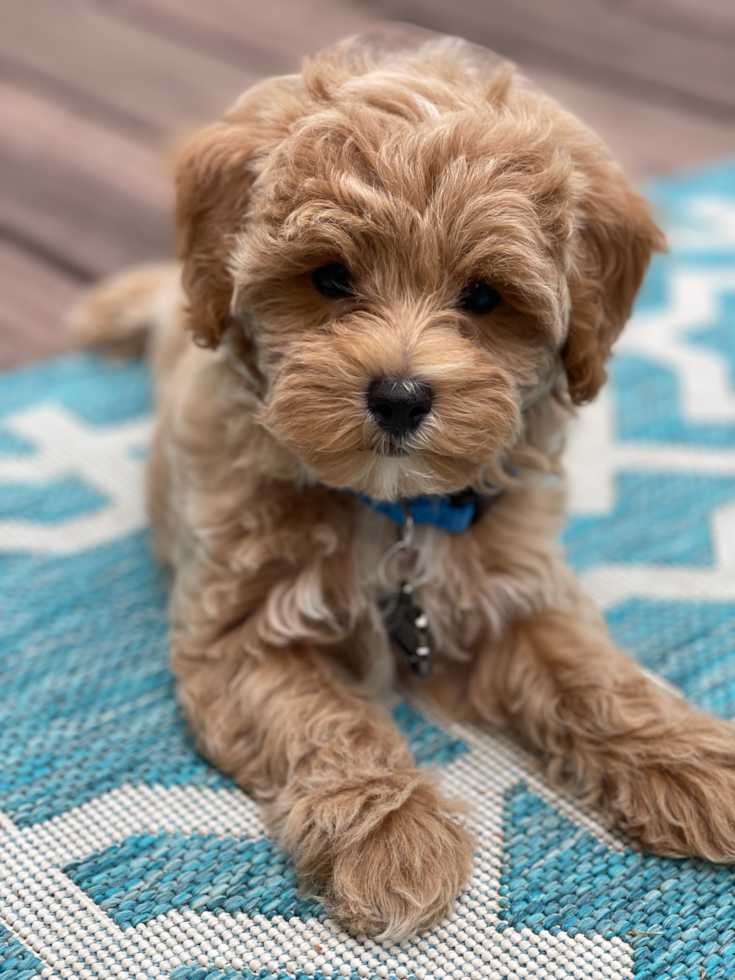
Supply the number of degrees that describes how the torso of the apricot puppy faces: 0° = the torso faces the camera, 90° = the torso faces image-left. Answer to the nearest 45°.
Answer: approximately 315°
